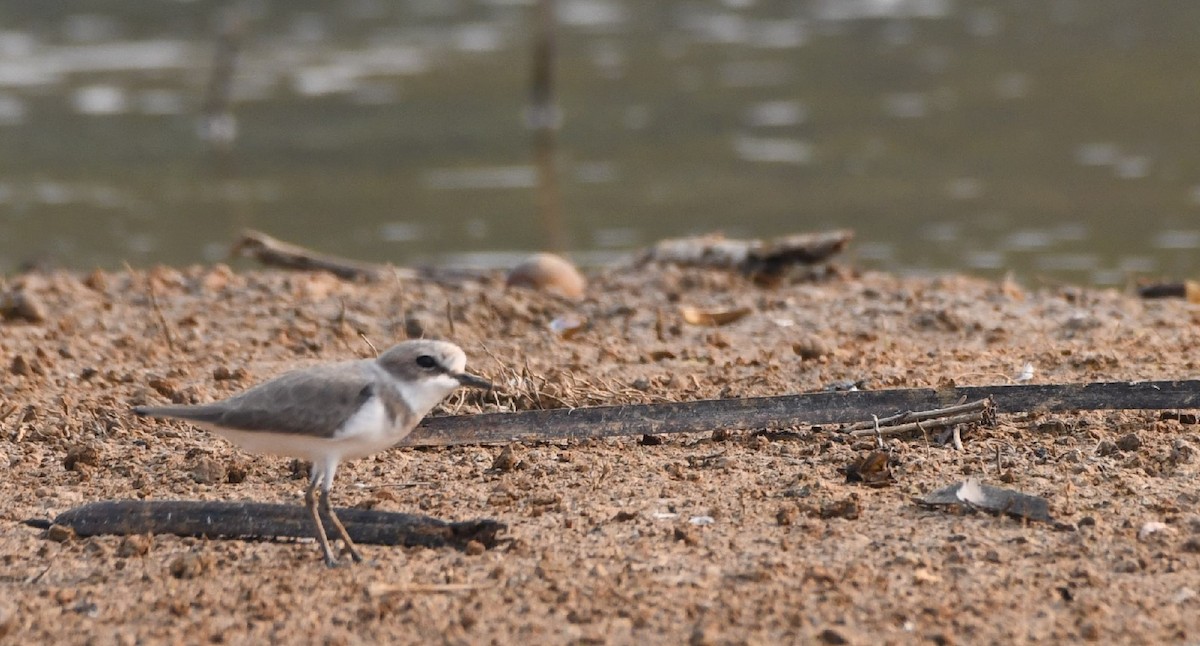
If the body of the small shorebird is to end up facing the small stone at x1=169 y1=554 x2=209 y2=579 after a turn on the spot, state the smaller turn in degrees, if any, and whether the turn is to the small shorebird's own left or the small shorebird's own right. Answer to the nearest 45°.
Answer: approximately 180°

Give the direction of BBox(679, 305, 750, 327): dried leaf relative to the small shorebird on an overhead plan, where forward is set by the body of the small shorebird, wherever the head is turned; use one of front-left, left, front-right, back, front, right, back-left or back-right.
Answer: front-left

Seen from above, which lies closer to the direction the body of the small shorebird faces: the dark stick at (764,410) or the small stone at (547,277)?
the dark stick

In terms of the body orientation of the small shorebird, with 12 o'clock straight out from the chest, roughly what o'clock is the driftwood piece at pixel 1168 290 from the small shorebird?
The driftwood piece is roughly at 11 o'clock from the small shorebird.

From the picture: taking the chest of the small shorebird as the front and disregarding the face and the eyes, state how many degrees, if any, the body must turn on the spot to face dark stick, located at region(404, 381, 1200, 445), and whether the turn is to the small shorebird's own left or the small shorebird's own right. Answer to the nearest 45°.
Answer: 0° — it already faces it

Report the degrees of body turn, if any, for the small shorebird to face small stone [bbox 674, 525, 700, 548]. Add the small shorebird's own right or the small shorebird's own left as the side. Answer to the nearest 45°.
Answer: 0° — it already faces it

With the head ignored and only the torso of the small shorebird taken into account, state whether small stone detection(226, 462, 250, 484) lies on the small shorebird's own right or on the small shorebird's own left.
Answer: on the small shorebird's own left

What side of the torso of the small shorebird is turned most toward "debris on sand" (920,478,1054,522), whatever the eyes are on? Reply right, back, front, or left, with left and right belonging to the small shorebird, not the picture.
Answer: front

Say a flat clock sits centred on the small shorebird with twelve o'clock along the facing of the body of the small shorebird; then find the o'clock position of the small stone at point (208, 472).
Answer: The small stone is roughly at 8 o'clock from the small shorebird.

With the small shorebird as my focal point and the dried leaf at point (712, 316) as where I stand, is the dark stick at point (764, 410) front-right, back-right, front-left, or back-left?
front-left

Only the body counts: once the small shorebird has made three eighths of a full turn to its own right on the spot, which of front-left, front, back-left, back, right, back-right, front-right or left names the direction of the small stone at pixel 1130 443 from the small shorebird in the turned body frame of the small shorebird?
back-left

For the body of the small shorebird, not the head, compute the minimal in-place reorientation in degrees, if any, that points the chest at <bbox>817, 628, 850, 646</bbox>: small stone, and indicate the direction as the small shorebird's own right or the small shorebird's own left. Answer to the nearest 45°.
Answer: approximately 45° to the small shorebird's own right

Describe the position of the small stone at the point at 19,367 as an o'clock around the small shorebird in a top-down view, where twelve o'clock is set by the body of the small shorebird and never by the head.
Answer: The small stone is roughly at 8 o'clock from the small shorebird.

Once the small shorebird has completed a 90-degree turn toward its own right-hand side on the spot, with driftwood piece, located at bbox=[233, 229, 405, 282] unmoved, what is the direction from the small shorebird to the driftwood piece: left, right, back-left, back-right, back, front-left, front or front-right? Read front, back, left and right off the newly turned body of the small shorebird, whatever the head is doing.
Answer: back

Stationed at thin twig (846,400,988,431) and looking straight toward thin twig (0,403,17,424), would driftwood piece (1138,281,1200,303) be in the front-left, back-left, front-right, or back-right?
back-right

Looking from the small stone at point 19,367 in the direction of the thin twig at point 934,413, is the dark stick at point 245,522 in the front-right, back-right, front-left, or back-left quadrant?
front-right

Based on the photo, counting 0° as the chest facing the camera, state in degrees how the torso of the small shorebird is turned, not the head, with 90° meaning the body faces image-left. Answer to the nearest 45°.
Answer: approximately 270°
